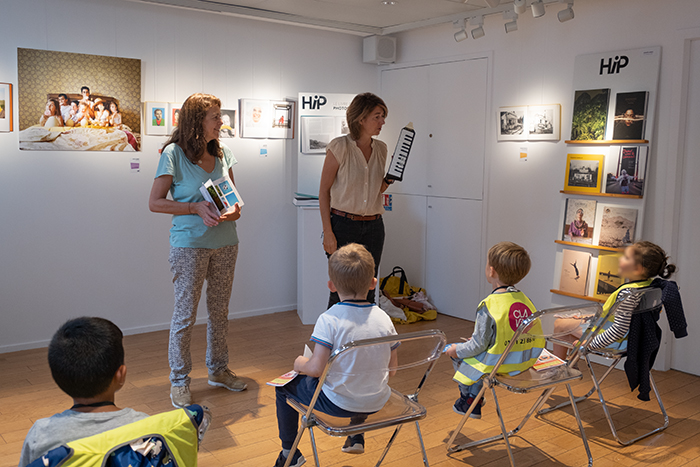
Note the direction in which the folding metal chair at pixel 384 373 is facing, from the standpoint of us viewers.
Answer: facing away from the viewer and to the left of the viewer

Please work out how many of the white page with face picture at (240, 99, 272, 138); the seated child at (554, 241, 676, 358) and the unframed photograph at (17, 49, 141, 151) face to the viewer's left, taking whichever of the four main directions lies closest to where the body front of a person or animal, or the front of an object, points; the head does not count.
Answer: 1

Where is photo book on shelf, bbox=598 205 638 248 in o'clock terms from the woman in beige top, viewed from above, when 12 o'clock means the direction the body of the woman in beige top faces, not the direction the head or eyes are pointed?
The photo book on shelf is roughly at 10 o'clock from the woman in beige top.

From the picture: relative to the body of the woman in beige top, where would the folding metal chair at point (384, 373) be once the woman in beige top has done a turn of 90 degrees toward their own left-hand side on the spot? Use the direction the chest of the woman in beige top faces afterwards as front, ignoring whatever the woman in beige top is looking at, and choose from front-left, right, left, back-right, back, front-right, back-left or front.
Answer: back-right

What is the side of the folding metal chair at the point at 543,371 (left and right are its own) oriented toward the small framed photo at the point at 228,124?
front

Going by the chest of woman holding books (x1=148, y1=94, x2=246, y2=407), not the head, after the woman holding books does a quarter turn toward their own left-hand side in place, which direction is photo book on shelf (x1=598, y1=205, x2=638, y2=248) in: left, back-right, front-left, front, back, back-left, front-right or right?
front-right

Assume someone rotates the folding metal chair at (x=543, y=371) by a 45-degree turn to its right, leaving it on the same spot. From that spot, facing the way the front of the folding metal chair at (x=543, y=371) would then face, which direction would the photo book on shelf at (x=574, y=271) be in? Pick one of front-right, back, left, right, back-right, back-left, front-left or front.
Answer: front

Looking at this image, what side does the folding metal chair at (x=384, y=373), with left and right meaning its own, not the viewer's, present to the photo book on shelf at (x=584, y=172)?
right

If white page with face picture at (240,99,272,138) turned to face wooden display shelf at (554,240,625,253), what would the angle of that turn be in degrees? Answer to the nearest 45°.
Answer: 0° — it already faces it

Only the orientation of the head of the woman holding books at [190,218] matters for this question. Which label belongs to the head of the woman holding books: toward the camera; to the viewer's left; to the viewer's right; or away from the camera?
to the viewer's right

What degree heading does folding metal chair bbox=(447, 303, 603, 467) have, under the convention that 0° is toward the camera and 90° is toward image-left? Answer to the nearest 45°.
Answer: approximately 135°

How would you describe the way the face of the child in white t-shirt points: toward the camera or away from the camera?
away from the camera

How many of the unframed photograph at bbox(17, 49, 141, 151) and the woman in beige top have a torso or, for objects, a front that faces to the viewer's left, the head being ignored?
0

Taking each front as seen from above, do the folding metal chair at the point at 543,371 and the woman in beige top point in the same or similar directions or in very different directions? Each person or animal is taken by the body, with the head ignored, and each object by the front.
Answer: very different directions

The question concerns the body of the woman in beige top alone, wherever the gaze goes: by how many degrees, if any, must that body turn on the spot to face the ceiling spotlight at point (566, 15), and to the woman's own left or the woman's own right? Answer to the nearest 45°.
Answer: approximately 90° to the woman's own left

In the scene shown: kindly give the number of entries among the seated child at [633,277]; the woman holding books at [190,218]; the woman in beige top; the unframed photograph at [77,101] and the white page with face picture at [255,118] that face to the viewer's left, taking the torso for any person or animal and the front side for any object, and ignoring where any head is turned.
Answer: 1

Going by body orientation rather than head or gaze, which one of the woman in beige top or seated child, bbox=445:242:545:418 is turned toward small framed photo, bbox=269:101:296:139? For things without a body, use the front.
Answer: the seated child

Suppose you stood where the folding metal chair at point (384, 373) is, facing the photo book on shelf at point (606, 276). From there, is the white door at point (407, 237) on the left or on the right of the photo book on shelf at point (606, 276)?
left

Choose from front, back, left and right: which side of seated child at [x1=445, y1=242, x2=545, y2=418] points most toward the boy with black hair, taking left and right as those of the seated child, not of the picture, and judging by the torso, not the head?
left

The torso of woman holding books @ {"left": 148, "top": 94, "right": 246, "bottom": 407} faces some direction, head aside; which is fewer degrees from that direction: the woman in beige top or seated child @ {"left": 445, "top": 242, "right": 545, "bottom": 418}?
the seated child

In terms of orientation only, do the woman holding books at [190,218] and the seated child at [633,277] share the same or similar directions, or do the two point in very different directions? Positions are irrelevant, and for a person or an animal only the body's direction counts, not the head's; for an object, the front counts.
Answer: very different directions
